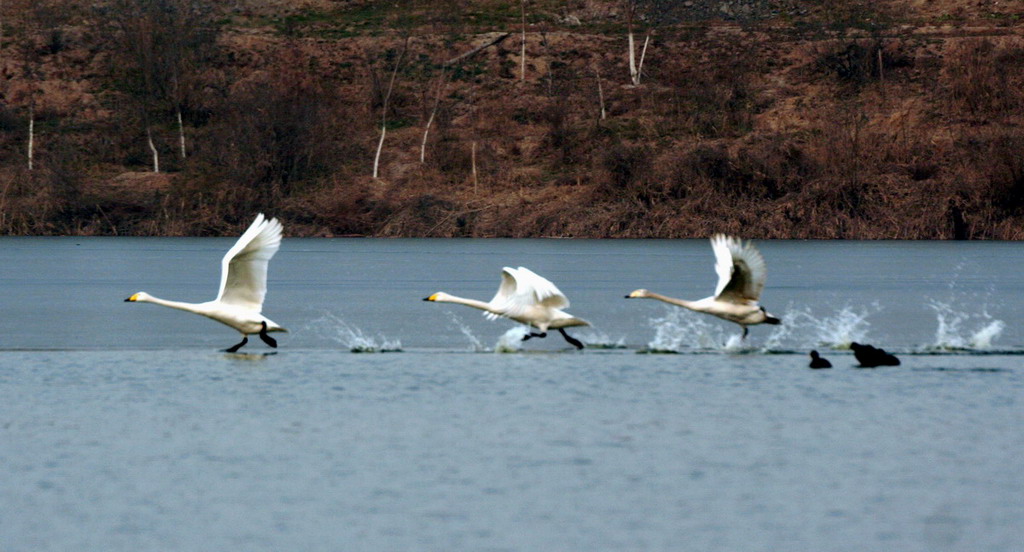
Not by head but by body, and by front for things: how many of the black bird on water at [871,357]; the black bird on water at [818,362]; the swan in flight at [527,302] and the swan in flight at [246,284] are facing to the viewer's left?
4

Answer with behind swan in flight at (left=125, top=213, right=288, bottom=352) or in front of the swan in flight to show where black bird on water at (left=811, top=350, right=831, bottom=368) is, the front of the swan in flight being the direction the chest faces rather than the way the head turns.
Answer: behind

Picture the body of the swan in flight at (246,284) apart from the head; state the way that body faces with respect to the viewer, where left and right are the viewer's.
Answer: facing to the left of the viewer

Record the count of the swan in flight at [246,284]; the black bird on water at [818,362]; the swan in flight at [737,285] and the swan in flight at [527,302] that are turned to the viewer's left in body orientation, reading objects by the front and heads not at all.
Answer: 4

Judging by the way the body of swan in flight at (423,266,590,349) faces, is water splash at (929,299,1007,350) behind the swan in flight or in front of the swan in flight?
behind

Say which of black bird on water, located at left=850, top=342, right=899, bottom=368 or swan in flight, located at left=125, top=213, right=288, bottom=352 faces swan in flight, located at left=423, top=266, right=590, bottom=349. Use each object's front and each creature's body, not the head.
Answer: the black bird on water

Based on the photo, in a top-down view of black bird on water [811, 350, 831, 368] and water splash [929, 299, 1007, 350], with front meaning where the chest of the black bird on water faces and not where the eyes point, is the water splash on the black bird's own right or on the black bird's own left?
on the black bird's own right

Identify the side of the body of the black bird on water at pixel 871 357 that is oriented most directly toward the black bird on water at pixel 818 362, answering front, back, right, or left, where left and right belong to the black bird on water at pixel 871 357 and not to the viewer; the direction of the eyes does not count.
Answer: front

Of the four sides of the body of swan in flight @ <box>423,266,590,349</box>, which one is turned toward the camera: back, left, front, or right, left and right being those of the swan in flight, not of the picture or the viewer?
left

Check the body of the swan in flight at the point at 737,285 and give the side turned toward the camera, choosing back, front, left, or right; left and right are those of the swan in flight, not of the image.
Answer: left

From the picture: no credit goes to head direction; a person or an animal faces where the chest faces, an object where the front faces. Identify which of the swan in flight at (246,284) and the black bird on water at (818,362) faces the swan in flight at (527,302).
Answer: the black bird on water

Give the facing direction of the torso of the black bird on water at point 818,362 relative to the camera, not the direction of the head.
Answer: to the viewer's left

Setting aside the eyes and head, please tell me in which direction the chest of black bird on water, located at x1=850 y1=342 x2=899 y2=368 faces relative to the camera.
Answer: to the viewer's left

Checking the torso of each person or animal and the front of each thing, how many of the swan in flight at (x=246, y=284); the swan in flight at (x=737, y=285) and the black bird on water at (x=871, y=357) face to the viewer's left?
3

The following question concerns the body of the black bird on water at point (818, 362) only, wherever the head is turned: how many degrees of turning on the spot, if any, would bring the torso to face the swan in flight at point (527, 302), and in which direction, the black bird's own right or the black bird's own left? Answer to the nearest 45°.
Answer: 0° — it already faces it
